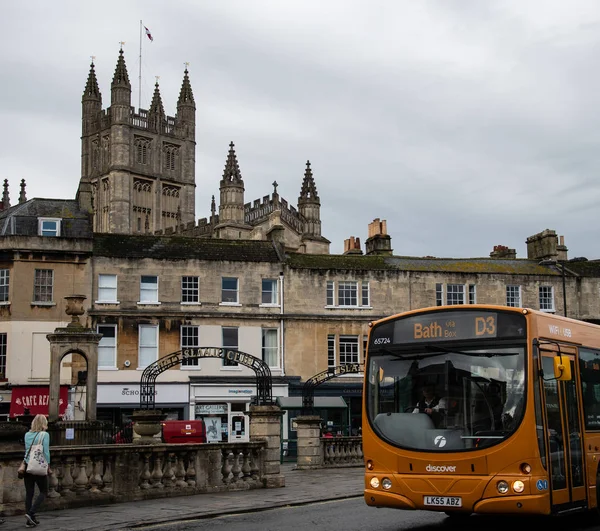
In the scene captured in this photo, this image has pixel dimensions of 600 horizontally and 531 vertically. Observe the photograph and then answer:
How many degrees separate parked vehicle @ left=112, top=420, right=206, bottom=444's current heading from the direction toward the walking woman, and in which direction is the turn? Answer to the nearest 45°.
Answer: approximately 90° to its left

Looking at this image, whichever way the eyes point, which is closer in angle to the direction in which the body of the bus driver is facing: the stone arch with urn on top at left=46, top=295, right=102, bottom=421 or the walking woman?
the walking woman

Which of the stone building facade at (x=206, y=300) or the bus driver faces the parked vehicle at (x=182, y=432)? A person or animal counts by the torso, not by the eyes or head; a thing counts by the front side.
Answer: the stone building facade

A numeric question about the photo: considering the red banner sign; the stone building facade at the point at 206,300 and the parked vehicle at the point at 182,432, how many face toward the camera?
2

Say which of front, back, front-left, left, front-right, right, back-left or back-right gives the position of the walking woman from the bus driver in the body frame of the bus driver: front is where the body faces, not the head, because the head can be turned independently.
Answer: front-right

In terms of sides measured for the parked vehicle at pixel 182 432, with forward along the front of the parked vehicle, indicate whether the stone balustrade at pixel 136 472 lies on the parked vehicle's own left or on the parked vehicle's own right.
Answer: on the parked vehicle's own left

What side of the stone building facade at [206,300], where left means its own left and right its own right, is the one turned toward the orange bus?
front

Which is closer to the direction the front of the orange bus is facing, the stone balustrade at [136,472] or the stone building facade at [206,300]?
the stone balustrade

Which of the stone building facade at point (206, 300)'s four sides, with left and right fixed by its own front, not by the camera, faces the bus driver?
front

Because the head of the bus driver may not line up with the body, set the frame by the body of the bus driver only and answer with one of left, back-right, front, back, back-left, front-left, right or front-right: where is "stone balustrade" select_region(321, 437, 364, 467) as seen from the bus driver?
back-right
